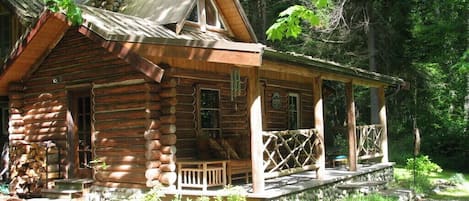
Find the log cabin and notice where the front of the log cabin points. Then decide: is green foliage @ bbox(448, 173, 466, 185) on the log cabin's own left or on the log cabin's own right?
on the log cabin's own left

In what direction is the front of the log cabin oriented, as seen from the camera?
facing the viewer and to the right of the viewer
